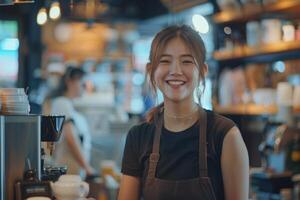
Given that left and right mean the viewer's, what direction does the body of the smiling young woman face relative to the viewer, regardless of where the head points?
facing the viewer

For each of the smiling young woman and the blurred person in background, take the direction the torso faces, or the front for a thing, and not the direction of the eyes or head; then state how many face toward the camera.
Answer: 1

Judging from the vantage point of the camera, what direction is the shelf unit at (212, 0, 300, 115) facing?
facing the viewer and to the left of the viewer

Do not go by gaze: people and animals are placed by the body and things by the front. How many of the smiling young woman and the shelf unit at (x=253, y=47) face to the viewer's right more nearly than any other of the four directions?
0

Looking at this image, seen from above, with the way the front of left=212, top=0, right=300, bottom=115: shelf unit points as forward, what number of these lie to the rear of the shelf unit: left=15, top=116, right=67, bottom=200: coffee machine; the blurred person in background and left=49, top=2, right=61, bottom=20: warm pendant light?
0

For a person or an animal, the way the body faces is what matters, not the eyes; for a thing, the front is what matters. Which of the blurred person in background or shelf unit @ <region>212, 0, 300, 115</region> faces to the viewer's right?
the blurred person in background

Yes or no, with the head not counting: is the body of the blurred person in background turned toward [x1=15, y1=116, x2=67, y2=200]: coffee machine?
no

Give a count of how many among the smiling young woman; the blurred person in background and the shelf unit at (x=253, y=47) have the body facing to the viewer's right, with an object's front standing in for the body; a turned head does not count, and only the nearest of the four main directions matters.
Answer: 1

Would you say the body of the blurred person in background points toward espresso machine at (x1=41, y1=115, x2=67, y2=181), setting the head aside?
no

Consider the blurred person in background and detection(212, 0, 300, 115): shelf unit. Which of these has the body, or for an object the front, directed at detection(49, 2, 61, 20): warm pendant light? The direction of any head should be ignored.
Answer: the shelf unit

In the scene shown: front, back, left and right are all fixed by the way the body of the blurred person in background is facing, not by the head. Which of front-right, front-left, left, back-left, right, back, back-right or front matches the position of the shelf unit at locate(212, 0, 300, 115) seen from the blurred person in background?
front

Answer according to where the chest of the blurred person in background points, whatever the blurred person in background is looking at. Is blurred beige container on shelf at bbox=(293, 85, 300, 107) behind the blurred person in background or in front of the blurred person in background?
in front

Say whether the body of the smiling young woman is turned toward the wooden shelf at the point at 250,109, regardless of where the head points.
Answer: no

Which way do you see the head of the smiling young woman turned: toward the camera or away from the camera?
toward the camera

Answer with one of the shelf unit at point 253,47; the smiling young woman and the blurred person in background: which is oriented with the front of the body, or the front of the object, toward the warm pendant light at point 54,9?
the shelf unit

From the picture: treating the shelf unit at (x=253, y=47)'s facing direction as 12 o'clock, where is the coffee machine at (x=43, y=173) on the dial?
The coffee machine is roughly at 11 o'clock from the shelf unit.

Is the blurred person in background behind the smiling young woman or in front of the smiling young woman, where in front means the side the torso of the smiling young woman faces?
behind

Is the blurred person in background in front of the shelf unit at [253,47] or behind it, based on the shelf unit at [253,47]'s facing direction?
in front
